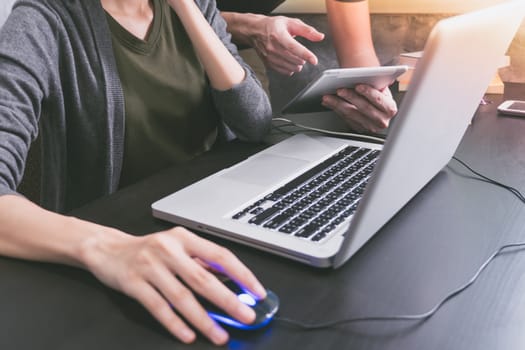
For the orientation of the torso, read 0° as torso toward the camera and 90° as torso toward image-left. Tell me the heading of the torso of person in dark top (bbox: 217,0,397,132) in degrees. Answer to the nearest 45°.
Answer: approximately 0°

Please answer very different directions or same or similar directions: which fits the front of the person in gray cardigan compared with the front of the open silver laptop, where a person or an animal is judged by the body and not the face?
very different directions

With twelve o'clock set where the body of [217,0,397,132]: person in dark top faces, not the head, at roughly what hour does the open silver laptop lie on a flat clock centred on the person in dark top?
The open silver laptop is roughly at 12 o'clock from the person in dark top.

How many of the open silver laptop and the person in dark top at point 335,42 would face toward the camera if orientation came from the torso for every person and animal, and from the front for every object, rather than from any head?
1

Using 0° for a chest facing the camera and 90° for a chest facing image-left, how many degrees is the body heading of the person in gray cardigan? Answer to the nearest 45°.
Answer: approximately 315°
